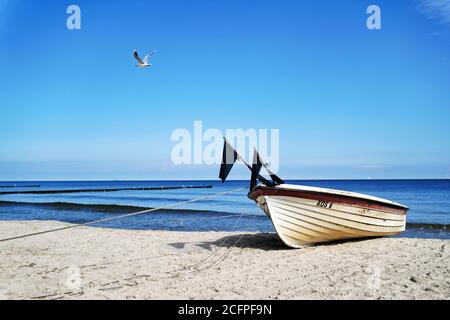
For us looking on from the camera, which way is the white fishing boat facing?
facing the viewer and to the left of the viewer
